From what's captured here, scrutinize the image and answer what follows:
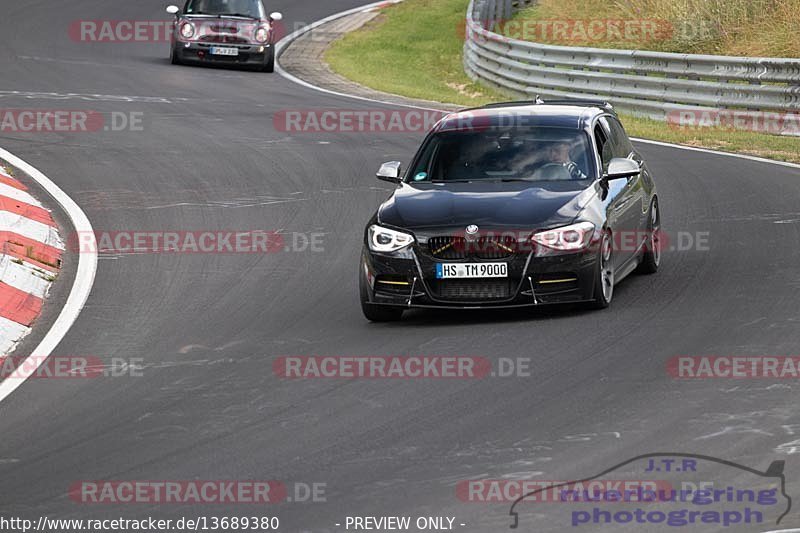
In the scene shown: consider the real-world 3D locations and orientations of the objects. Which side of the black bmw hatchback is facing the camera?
front

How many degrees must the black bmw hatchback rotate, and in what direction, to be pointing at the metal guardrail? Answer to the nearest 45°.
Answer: approximately 180°

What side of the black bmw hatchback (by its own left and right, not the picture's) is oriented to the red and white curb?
right
